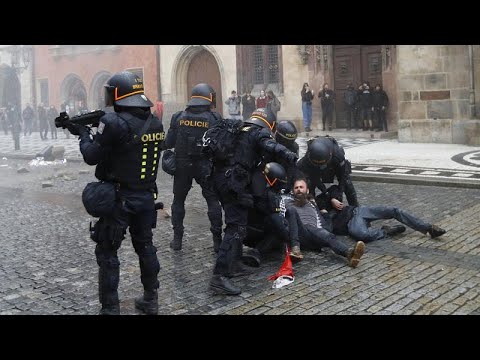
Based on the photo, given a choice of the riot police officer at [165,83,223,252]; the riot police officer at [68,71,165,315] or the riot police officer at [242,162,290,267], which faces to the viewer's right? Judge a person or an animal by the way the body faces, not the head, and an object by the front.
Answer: the riot police officer at [242,162,290,267]

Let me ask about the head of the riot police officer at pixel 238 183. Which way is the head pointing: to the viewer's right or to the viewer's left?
to the viewer's right

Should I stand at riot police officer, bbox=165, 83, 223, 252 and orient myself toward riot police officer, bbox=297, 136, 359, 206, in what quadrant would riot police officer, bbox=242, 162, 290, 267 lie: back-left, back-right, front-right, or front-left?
front-right

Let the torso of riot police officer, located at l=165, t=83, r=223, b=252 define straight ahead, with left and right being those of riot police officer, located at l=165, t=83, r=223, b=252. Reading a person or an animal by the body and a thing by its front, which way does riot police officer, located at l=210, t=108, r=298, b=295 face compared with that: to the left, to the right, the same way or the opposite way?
to the right

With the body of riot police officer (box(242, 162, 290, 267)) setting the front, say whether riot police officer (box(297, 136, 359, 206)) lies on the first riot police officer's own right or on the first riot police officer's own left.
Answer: on the first riot police officer's own left

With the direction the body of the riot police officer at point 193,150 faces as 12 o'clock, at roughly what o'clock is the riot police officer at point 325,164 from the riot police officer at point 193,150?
the riot police officer at point 325,164 is roughly at 3 o'clock from the riot police officer at point 193,150.

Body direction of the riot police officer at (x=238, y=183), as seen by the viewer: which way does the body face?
to the viewer's right

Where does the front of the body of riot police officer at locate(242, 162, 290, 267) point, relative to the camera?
to the viewer's right

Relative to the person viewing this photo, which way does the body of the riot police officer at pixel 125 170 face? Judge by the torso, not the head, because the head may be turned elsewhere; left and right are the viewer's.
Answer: facing away from the viewer and to the left of the viewer

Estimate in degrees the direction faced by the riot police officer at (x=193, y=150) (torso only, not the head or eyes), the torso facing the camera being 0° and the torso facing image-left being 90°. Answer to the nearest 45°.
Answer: approximately 180°

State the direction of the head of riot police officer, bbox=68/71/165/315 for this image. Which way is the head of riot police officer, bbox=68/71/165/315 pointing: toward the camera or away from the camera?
away from the camera

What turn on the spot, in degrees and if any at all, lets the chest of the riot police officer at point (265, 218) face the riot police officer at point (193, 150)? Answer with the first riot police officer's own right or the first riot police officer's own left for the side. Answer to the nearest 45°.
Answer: approximately 135° to the first riot police officer's own left

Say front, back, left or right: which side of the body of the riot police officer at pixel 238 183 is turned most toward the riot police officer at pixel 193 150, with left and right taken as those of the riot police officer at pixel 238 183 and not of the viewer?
left
